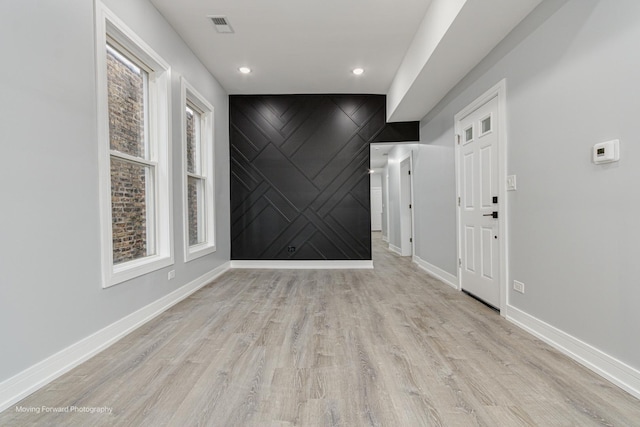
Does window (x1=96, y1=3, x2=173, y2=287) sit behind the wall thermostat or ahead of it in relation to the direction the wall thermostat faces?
ahead

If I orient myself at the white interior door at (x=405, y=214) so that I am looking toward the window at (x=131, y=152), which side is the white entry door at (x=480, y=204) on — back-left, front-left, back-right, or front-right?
front-left

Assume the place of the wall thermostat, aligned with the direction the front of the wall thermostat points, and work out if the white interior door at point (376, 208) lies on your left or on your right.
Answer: on your right

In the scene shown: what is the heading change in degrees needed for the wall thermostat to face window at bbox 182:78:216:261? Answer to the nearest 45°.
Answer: approximately 45° to its right

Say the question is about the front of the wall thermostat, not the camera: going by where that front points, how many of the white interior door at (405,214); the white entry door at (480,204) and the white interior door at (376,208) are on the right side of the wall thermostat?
3

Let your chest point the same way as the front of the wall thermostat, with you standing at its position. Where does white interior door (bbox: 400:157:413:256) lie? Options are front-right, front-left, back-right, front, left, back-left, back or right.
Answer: right

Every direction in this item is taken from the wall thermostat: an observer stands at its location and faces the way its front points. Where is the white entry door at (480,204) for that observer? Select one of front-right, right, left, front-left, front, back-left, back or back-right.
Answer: right

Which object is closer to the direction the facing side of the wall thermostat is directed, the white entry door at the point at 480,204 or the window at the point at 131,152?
the window

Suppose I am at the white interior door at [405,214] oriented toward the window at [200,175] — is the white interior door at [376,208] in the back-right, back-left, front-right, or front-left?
back-right

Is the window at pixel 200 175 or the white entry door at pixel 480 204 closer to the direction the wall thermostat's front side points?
the window

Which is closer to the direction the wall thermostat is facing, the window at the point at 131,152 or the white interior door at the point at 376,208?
the window

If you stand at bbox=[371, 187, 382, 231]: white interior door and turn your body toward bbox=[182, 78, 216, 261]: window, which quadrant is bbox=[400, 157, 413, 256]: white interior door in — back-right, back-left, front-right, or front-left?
front-left

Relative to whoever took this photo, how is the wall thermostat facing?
facing the viewer and to the left of the viewer

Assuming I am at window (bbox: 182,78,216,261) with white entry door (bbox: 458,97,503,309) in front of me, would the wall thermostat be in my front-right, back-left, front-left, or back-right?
front-right
